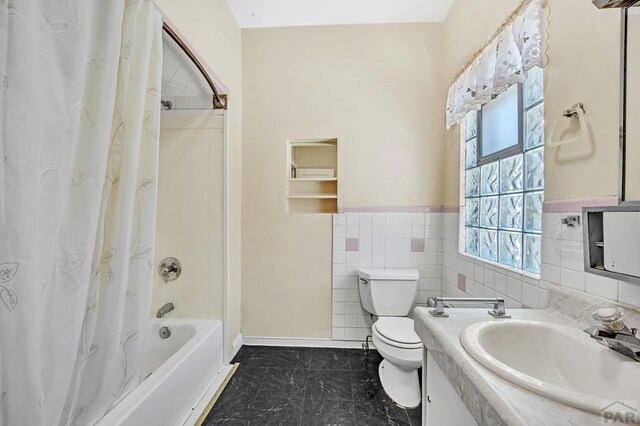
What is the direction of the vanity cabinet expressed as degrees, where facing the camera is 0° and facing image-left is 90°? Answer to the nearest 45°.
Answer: approximately 90°

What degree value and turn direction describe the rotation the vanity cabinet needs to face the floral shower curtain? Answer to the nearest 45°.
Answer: approximately 45° to its left

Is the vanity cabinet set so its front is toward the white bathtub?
yes
